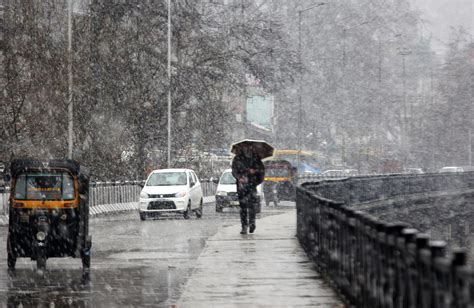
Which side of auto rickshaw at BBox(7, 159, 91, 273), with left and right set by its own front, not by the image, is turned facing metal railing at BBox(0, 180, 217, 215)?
back

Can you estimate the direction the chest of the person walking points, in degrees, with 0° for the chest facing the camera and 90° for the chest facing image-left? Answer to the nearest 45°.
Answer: approximately 0°

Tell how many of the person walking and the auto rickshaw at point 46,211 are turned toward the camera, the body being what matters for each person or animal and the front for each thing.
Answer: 2

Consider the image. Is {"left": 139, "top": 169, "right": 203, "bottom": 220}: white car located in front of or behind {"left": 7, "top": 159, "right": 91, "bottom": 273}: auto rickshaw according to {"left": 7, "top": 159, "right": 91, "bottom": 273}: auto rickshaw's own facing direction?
behind

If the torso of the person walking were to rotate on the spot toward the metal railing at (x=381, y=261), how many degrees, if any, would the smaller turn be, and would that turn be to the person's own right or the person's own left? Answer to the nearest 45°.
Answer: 0° — they already face it

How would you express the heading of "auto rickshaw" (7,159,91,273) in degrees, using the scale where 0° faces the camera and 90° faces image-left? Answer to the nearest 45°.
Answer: approximately 0°
